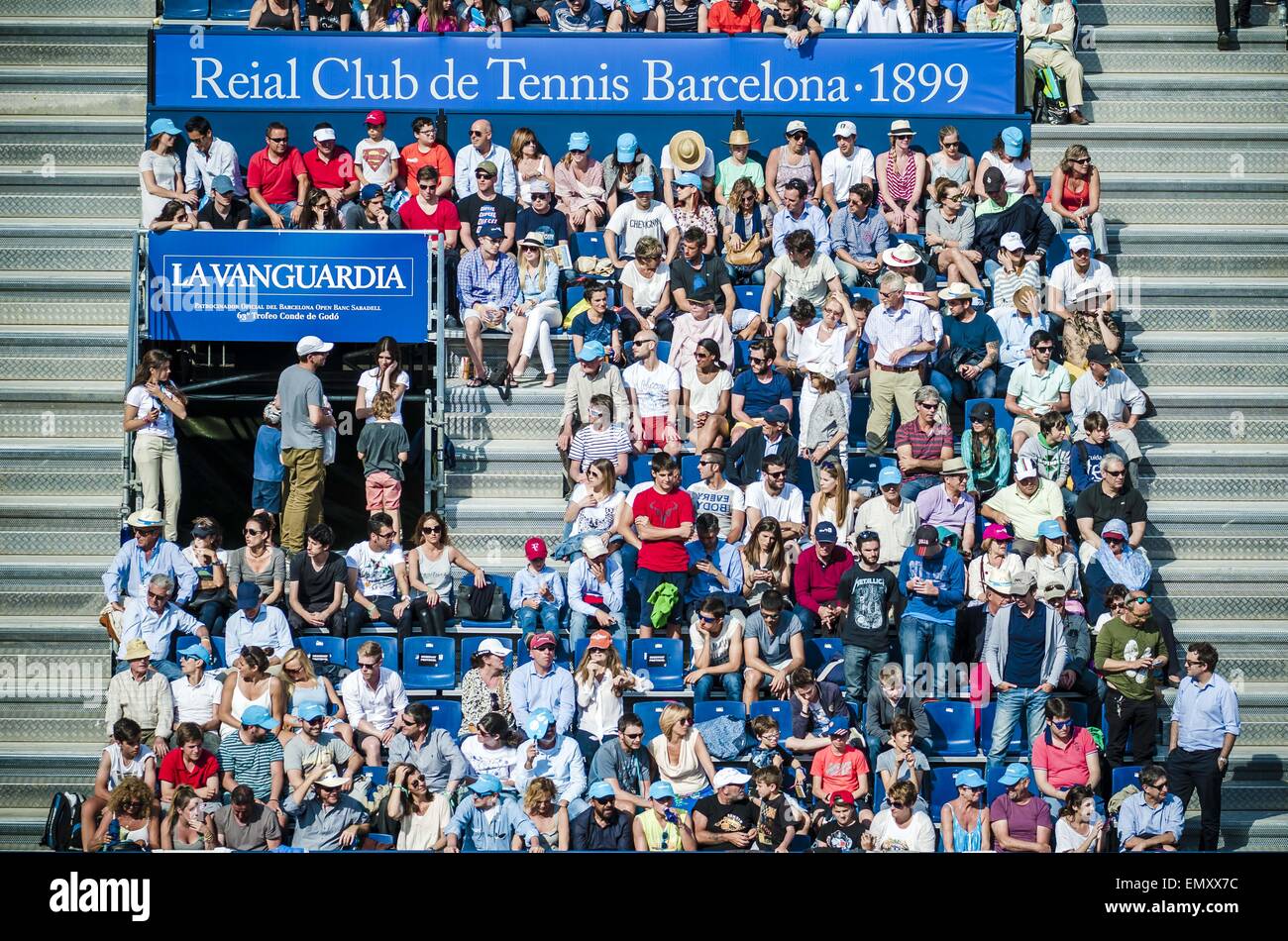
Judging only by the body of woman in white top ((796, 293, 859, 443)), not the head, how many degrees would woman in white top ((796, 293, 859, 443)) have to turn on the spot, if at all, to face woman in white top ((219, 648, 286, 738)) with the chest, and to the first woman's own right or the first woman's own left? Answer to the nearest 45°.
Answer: approximately 45° to the first woman's own right

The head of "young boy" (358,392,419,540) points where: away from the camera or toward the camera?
away from the camera

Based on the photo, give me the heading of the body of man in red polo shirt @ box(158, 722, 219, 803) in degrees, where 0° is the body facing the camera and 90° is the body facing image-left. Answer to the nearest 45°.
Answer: approximately 0°

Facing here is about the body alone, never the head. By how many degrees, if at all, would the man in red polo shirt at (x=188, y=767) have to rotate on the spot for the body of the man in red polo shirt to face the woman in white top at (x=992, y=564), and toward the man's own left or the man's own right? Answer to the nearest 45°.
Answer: approximately 90° to the man's own left

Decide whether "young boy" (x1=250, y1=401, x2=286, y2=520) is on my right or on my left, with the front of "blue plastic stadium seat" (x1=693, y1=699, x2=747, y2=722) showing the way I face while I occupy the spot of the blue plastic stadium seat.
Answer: on my right

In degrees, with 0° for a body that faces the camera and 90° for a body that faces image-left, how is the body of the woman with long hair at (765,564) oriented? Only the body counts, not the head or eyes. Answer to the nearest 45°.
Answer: approximately 0°
